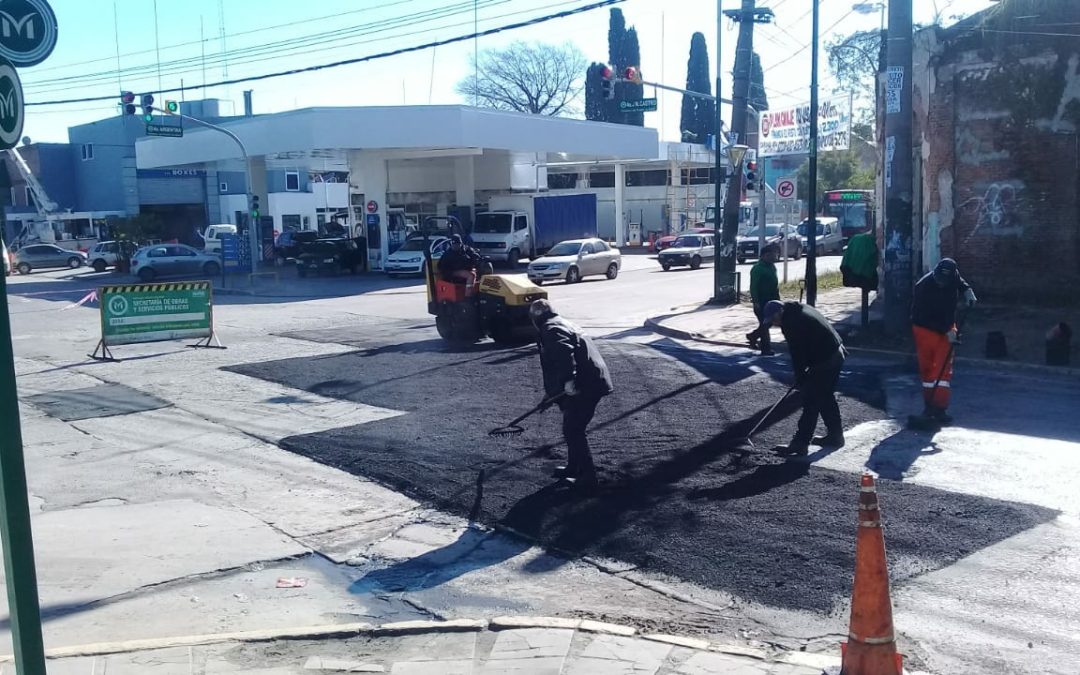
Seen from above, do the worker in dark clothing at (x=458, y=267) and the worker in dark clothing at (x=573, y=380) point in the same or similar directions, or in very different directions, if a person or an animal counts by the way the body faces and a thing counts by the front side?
very different directions

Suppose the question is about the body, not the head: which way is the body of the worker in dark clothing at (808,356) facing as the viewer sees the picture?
to the viewer's left

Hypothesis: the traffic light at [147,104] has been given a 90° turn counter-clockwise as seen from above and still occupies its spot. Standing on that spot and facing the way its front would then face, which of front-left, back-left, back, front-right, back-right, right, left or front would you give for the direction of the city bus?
front

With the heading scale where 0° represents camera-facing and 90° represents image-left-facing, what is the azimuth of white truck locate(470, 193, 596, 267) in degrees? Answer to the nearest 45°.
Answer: approximately 45°

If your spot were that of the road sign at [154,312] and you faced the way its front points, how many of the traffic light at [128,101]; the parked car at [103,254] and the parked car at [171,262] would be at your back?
3

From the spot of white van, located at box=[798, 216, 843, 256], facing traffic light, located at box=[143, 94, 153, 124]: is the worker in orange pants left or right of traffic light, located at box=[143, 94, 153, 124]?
left

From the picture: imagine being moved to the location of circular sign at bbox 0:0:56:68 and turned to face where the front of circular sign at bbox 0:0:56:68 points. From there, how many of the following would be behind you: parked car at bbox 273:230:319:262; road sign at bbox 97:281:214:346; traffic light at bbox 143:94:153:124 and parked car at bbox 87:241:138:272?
4

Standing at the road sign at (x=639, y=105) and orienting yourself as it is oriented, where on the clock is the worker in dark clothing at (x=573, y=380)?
The worker in dark clothing is roughly at 12 o'clock from the road sign.

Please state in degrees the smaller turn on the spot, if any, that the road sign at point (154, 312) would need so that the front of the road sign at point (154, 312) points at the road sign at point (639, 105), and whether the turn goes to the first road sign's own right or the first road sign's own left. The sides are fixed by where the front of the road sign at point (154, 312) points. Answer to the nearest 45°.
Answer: approximately 135° to the first road sign's own left

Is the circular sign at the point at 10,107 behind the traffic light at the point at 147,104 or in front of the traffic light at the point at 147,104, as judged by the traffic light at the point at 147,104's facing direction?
in front

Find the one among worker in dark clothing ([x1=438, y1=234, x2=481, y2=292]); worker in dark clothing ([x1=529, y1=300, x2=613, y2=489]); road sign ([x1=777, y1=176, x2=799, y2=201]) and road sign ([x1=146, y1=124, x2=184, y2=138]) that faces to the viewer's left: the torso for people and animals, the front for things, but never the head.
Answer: worker in dark clothing ([x1=529, y1=300, x2=613, y2=489])

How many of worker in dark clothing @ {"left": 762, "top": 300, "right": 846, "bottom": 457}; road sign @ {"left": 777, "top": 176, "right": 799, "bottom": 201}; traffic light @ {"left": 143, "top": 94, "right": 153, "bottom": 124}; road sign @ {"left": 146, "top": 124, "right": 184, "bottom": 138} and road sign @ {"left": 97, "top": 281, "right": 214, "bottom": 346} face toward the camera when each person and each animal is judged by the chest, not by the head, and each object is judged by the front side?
4

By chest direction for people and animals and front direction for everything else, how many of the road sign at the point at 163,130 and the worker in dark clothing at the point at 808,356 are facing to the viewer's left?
1

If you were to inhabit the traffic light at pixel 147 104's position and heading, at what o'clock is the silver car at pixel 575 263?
The silver car is roughly at 9 o'clock from the traffic light.

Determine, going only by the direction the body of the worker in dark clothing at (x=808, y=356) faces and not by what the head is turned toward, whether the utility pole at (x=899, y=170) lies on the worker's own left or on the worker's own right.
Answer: on the worker's own right
